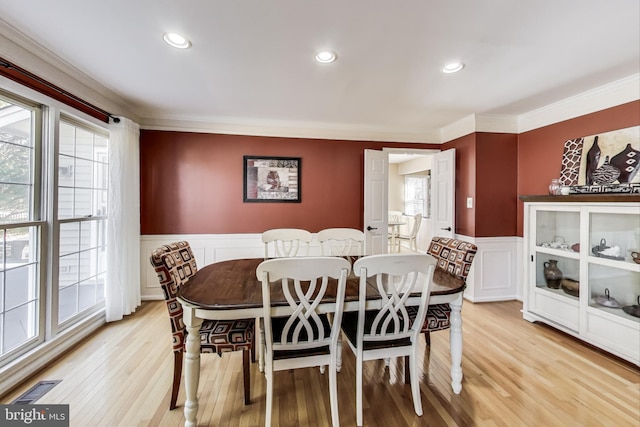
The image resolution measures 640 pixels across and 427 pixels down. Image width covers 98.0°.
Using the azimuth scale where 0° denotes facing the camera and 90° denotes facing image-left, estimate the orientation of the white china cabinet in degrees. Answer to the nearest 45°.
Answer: approximately 45°

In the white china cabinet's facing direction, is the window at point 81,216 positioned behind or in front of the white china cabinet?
in front

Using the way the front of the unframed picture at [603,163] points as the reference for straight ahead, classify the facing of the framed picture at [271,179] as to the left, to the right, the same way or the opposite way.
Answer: to the left

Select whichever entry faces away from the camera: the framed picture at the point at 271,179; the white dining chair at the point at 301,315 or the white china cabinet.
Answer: the white dining chair

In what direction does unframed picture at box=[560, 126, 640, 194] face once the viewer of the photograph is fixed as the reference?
facing the viewer and to the left of the viewer

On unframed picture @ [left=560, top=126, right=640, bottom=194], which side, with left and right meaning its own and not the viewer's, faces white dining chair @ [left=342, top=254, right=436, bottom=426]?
front

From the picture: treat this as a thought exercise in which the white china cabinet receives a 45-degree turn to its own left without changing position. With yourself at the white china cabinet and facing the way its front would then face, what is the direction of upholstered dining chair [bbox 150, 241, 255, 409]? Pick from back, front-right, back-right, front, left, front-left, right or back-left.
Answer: front-right

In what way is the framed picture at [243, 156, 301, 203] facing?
toward the camera

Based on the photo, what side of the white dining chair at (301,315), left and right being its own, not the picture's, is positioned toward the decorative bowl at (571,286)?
right

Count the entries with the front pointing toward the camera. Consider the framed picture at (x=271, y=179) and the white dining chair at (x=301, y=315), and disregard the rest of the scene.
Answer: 1

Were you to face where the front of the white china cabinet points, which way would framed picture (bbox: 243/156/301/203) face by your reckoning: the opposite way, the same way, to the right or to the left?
to the left

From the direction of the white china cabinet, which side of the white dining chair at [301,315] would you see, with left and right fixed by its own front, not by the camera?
right

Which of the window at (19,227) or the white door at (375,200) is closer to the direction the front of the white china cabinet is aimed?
the window

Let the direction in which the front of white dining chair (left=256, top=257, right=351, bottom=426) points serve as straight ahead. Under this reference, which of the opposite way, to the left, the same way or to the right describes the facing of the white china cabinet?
to the left

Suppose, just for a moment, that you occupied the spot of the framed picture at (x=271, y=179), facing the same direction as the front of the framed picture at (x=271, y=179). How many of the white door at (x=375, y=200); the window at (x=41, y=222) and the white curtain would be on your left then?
1

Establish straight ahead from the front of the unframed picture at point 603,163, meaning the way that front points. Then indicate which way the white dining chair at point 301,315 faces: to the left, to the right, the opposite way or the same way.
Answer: to the right

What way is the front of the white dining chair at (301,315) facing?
away from the camera

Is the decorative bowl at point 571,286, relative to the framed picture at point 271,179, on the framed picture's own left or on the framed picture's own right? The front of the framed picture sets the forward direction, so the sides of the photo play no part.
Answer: on the framed picture's own left

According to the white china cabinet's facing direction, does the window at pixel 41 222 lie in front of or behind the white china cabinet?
in front

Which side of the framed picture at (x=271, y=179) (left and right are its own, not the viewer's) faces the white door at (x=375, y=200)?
left
